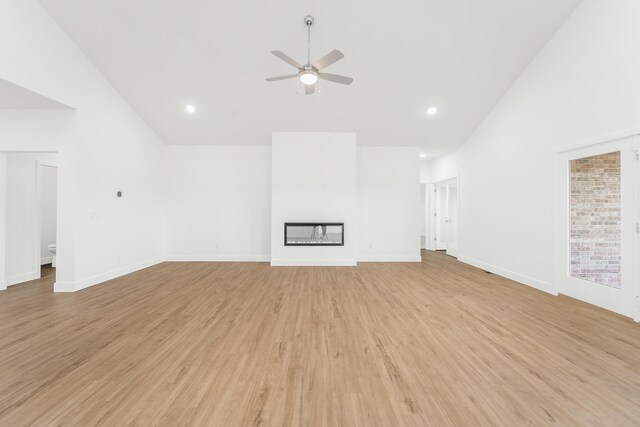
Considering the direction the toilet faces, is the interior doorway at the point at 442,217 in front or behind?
behind

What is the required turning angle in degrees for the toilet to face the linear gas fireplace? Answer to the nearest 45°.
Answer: approximately 135° to its left

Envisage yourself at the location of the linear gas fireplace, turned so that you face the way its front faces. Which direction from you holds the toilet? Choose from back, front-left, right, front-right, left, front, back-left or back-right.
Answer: right

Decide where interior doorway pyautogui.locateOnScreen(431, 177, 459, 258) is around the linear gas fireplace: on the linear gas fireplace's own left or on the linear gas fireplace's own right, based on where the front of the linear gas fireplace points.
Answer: on the linear gas fireplace's own left
